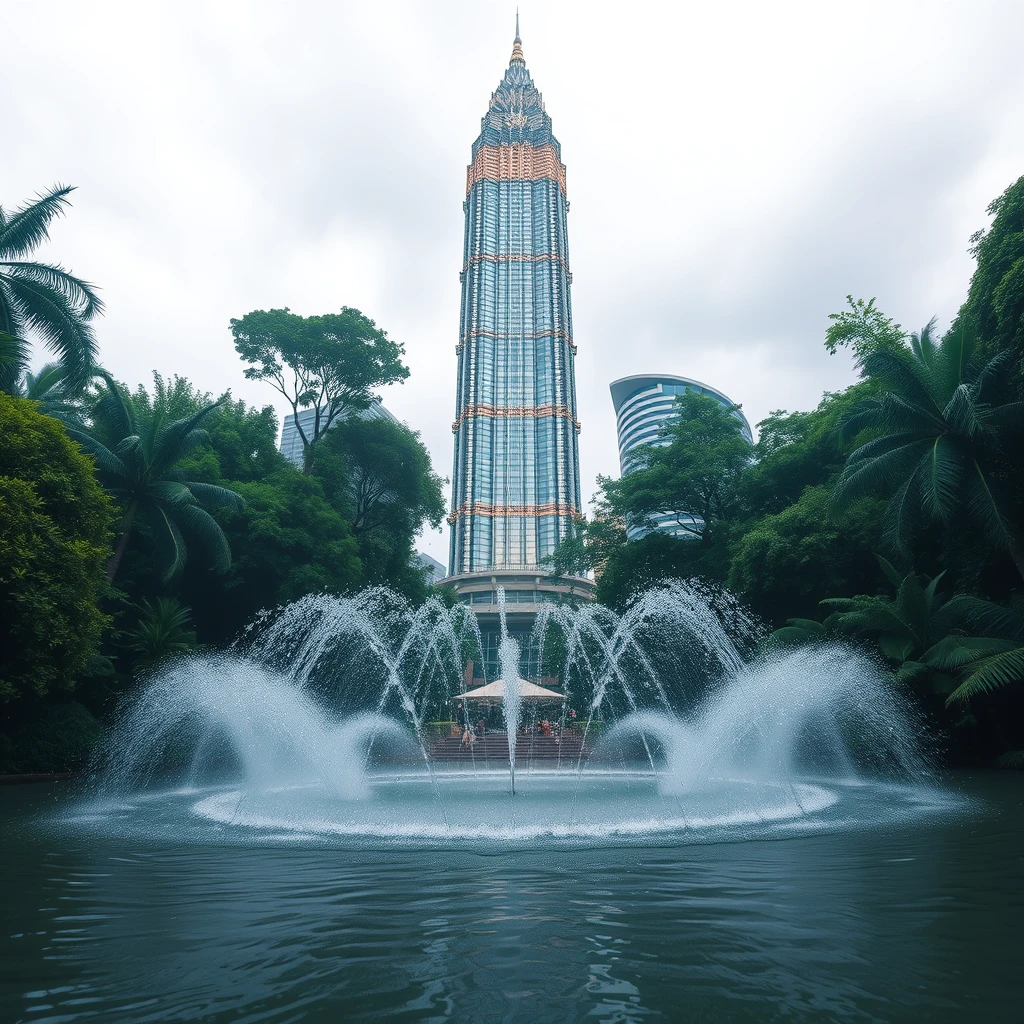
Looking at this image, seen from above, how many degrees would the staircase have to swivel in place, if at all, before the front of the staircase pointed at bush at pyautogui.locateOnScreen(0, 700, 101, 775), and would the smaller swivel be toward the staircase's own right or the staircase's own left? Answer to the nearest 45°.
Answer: approximately 45° to the staircase's own right

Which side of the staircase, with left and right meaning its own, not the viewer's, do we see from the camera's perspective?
front

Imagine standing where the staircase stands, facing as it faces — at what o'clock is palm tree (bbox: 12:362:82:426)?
The palm tree is roughly at 2 o'clock from the staircase.

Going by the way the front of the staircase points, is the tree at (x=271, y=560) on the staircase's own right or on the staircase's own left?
on the staircase's own right

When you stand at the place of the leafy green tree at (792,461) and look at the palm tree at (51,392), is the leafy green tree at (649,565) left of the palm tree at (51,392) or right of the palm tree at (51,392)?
right

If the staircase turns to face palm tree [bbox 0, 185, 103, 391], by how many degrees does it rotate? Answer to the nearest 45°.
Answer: approximately 45° to its right

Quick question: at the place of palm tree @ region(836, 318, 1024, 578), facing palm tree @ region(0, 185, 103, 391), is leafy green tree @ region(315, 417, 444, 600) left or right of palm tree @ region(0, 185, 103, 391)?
right

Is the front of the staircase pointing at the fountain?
yes

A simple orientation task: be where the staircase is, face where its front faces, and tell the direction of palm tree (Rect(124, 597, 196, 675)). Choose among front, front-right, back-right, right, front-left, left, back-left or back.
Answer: front-right

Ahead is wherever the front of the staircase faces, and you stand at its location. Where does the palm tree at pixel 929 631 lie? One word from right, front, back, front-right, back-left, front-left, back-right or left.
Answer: front-left

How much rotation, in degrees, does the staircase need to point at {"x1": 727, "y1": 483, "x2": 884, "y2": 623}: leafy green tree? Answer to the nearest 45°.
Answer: approximately 45° to its left
